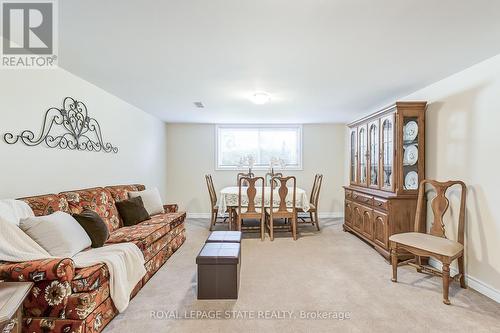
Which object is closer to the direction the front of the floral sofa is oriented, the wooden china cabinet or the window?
the wooden china cabinet

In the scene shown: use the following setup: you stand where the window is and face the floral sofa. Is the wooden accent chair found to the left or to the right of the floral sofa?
left

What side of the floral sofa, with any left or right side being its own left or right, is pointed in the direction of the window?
left

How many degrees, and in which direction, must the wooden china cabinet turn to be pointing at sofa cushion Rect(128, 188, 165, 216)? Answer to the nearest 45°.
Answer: approximately 45° to its right

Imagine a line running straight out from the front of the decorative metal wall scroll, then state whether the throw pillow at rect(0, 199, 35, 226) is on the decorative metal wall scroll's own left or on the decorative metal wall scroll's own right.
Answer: on the decorative metal wall scroll's own right

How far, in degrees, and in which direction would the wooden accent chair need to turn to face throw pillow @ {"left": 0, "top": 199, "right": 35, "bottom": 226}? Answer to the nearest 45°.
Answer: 0° — it already faces it

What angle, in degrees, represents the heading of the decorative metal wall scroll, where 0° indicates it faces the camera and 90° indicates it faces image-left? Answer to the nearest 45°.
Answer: approximately 315°

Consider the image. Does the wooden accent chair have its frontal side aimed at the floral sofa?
yes

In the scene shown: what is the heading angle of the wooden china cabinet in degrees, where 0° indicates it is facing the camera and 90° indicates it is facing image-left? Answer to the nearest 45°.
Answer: approximately 45°

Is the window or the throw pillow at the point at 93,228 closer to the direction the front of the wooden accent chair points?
the throw pillow

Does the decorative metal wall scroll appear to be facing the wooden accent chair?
yes
